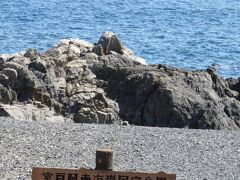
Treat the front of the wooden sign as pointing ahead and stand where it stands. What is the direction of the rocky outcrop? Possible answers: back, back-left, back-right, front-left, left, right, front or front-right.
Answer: back

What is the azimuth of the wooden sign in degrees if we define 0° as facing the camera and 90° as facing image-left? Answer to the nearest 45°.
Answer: approximately 0°

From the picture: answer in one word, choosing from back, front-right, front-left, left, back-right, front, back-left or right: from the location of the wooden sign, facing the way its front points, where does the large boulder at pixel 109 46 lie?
back
